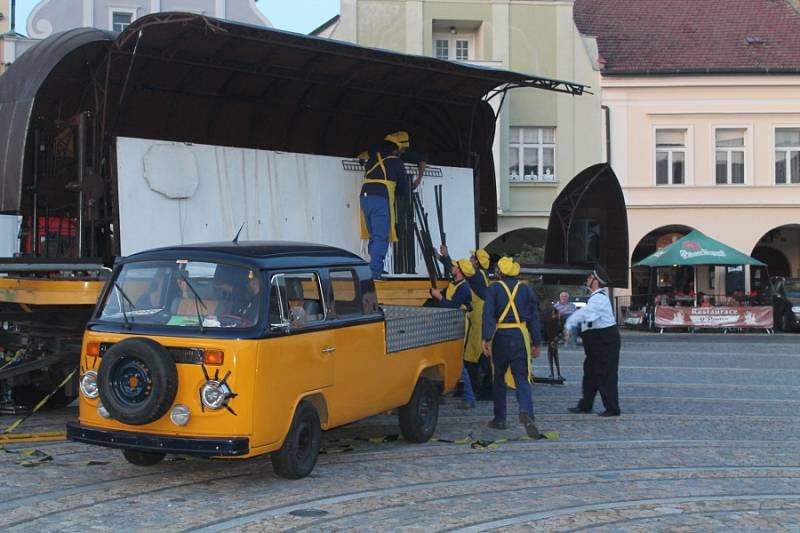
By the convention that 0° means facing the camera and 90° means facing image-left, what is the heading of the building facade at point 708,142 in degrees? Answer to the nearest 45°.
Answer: approximately 0°

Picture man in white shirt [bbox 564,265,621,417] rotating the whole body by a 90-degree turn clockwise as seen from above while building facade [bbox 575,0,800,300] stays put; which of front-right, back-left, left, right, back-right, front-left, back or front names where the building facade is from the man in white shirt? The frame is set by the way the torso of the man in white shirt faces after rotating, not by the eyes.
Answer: front

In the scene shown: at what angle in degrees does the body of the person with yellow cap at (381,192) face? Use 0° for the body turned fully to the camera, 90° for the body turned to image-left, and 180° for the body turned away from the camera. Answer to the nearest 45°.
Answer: approximately 225°

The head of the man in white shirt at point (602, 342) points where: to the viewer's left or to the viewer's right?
to the viewer's left

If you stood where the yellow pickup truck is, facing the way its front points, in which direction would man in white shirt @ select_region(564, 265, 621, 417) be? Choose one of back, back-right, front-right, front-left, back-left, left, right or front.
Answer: back

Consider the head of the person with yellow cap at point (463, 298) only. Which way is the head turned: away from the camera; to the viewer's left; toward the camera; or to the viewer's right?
to the viewer's left

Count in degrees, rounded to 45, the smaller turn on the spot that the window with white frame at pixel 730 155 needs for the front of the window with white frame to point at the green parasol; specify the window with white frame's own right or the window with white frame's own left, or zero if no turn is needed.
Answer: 0° — it already faces it

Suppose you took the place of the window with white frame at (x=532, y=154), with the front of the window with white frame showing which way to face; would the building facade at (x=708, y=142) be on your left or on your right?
on your left

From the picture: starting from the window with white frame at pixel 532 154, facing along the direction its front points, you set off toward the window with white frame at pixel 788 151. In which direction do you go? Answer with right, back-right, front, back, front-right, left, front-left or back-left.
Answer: left

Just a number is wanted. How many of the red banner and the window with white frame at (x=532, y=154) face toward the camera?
2
